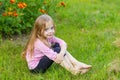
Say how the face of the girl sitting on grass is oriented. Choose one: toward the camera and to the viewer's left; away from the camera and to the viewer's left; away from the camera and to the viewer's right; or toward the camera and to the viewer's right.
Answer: toward the camera and to the viewer's right

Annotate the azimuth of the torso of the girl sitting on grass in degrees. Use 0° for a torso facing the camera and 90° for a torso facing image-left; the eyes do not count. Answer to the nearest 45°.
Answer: approximately 270°
